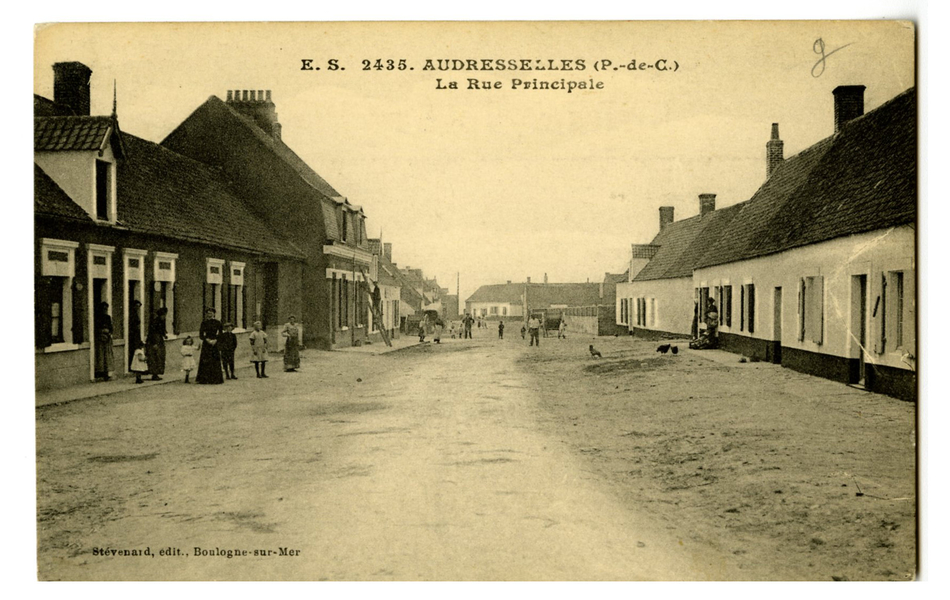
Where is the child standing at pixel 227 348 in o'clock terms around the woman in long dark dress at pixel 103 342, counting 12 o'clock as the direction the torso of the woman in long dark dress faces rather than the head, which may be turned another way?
The child standing is roughly at 10 o'clock from the woman in long dark dress.

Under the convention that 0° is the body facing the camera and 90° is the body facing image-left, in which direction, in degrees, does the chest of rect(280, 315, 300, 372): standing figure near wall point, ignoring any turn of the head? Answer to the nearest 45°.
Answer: approximately 0°

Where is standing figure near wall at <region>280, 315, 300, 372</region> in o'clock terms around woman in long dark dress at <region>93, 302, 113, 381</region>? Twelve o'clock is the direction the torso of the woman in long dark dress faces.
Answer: The standing figure near wall is roughly at 10 o'clock from the woman in long dark dress.

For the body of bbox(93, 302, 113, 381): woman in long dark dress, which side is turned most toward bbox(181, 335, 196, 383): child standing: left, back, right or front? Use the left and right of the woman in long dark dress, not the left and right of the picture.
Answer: left

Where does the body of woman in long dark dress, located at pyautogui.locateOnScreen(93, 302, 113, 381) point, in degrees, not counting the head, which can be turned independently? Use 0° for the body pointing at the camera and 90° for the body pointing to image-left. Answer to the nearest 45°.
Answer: approximately 315°
